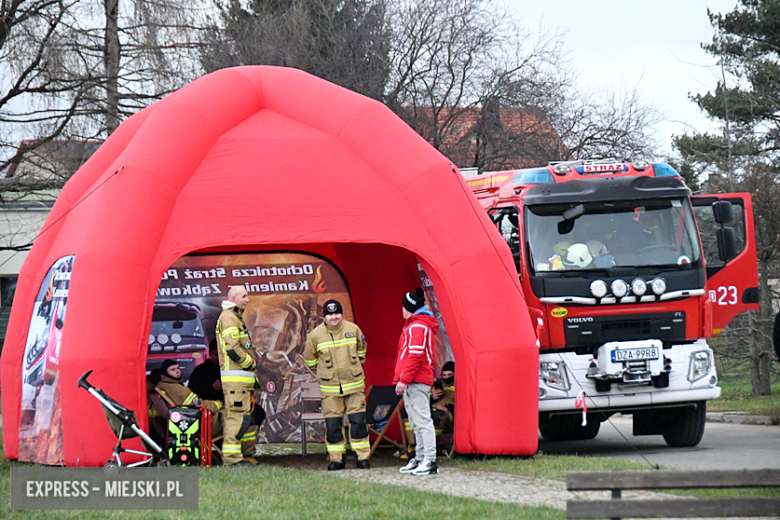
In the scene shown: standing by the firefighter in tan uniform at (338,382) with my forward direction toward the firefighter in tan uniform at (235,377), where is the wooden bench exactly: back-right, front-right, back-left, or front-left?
back-left

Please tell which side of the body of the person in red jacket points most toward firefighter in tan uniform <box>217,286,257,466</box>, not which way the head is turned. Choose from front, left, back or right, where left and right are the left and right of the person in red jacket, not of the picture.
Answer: front

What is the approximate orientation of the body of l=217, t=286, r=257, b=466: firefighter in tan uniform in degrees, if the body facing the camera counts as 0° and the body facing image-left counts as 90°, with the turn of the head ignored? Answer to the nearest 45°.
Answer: approximately 270°

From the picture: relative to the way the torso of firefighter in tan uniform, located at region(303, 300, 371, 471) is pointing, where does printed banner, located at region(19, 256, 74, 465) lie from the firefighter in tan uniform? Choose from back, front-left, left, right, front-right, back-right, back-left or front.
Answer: right

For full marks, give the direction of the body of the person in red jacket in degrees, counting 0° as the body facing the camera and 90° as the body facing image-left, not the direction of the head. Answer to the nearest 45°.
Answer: approximately 90°

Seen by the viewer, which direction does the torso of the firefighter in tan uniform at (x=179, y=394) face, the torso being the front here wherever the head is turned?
to the viewer's right

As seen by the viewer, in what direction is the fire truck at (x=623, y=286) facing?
toward the camera

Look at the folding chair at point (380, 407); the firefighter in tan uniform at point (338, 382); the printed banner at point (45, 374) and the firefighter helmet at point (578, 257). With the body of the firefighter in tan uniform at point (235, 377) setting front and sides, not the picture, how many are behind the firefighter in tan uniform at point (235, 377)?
1

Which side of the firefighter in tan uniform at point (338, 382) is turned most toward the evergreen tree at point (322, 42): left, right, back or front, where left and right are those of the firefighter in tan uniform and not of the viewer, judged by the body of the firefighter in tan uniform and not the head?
back

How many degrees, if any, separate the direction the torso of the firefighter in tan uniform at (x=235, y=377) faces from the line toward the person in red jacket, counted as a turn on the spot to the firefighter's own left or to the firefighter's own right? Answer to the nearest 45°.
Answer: approximately 45° to the firefighter's own right

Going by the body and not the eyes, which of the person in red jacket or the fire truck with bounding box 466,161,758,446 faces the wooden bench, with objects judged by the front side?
the fire truck

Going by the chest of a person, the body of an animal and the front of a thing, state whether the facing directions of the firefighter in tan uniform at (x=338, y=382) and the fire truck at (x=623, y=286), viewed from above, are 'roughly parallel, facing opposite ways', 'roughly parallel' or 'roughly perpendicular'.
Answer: roughly parallel
